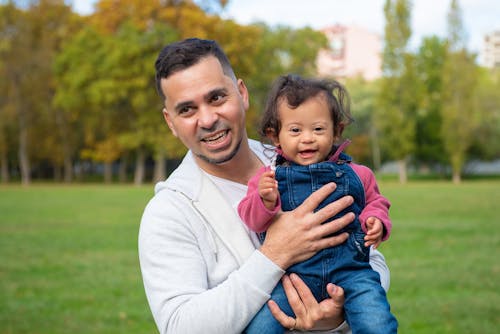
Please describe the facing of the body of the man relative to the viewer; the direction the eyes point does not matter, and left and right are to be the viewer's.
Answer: facing the viewer and to the right of the viewer
